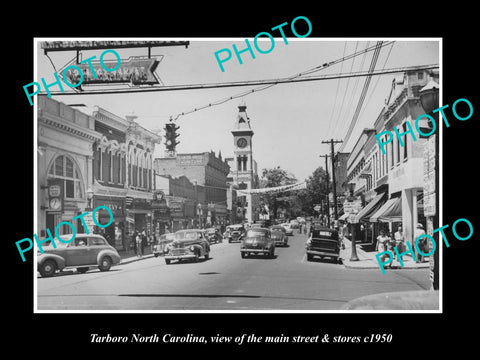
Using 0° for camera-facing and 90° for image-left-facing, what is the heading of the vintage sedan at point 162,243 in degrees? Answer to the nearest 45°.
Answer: approximately 45°

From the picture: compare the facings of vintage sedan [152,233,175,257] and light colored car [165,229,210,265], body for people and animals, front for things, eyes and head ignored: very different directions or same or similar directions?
same or similar directions
